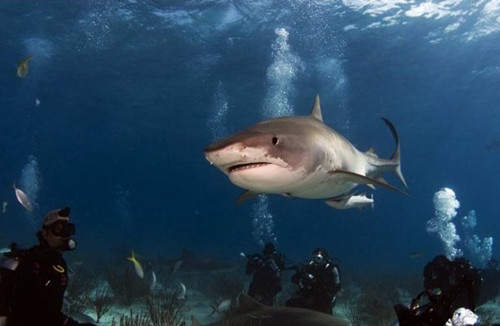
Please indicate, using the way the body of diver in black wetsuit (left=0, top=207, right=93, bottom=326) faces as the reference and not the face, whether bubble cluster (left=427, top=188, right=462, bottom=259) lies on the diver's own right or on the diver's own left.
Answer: on the diver's own left

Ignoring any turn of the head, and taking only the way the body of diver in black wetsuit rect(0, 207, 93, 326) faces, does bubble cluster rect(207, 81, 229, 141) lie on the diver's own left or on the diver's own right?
on the diver's own left

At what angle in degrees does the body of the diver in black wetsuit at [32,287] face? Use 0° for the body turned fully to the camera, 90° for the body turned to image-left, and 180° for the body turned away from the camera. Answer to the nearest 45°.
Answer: approximately 315°

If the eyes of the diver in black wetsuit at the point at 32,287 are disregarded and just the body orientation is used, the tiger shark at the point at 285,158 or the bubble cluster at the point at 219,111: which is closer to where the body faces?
the tiger shark
